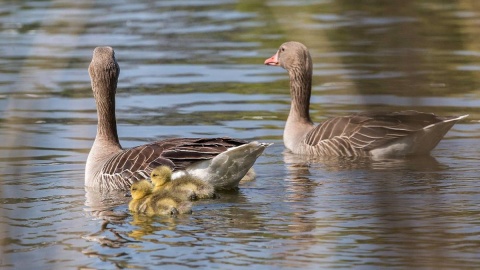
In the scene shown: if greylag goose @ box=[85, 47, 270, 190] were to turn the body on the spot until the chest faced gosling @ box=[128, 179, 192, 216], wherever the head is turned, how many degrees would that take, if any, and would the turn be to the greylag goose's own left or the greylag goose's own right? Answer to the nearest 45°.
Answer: approximately 90° to the greylag goose's own left

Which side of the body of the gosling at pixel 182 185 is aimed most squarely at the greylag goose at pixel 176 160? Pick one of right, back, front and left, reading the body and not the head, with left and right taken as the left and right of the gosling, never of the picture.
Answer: right

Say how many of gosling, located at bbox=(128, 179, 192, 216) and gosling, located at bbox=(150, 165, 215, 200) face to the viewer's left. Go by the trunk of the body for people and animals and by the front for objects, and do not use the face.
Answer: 2

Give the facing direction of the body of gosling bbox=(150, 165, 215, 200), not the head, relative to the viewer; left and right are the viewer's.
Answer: facing to the left of the viewer

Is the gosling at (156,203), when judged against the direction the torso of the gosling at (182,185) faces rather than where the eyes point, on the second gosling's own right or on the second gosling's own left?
on the second gosling's own left

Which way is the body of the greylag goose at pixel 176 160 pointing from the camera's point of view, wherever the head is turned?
to the viewer's left

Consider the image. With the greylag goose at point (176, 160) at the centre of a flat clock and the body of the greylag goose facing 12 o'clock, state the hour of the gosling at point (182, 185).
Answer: The gosling is roughly at 9 o'clock from the greylag goose.

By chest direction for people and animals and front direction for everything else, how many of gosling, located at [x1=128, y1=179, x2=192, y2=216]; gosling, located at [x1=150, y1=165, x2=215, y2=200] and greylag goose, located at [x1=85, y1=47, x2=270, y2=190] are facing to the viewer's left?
3

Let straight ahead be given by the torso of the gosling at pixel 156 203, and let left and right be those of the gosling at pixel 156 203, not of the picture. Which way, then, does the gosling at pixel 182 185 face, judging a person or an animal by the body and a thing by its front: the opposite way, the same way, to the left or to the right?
the same way

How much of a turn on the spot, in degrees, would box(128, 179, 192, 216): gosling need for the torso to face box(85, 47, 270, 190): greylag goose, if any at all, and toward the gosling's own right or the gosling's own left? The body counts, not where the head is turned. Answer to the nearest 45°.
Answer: approximately 90° to the gosling's own right

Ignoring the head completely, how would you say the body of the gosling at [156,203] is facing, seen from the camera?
to the viewer's left

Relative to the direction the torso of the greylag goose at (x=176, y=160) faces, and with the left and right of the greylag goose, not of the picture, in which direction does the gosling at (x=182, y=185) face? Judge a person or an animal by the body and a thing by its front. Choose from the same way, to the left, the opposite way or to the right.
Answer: the same way
